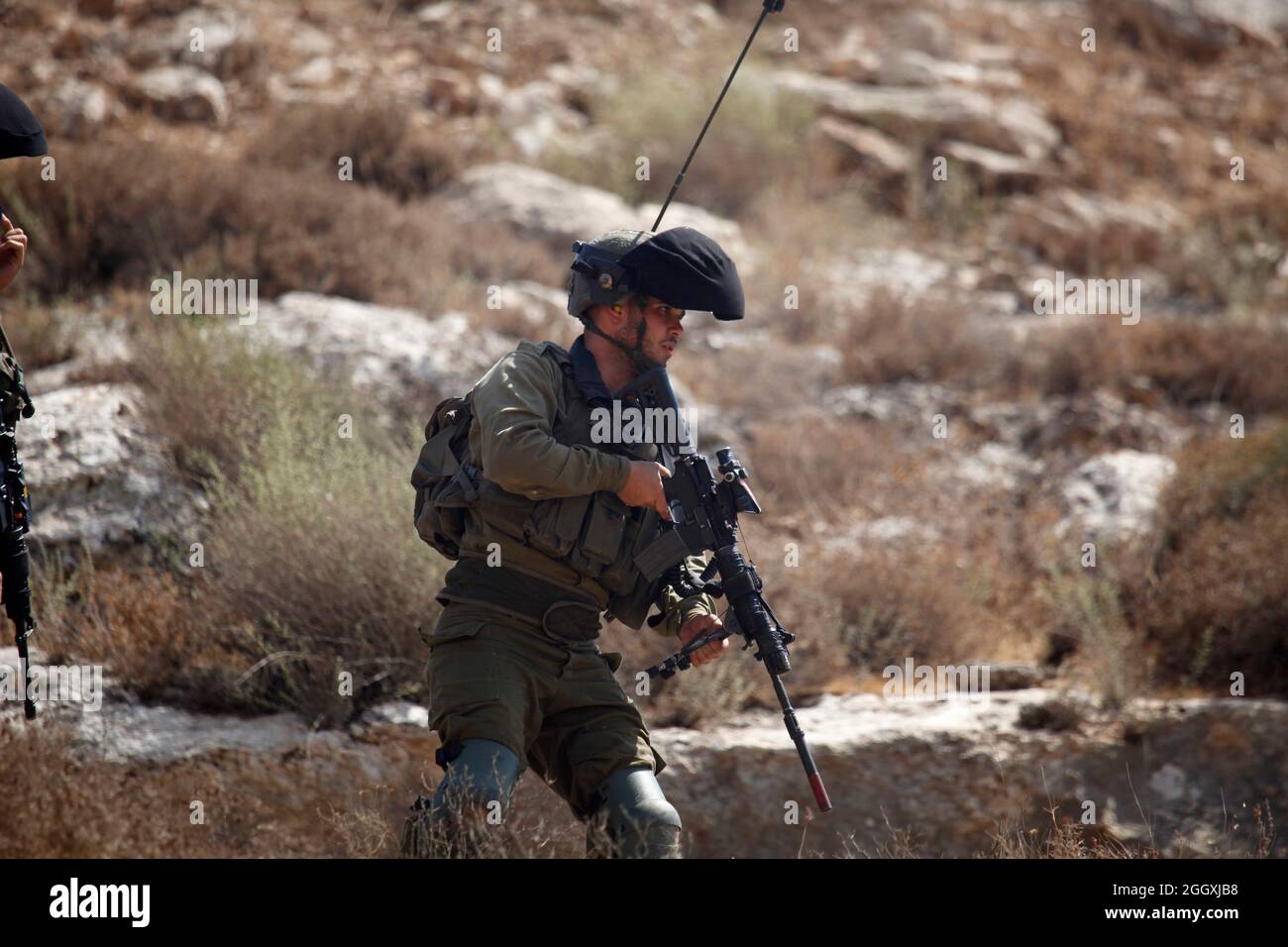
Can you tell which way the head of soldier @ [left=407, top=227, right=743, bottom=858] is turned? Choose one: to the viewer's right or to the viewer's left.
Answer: to the viewer's right

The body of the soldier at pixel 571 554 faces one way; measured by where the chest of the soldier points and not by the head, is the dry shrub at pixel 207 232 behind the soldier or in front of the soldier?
behind

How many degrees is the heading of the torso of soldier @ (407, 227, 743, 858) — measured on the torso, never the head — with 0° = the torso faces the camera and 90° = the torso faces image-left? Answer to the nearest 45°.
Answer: approximately 315°

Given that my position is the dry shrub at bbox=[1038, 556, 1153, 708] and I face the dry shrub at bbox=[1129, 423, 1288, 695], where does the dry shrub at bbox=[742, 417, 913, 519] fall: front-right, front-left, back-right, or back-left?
back-left

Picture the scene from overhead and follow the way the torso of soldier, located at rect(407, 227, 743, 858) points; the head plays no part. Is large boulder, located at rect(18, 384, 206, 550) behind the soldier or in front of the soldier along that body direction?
behind

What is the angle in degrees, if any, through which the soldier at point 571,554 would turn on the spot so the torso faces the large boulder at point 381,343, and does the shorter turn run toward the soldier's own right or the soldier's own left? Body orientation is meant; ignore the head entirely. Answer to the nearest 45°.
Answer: approximately 135° to the soldier's own left

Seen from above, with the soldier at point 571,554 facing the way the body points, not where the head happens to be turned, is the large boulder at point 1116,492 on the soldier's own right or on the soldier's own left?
on the soldier's own left

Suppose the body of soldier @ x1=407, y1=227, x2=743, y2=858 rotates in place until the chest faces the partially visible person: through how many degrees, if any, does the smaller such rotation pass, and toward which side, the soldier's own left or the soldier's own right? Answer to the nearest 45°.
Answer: approximately 135° to the soldier's own right

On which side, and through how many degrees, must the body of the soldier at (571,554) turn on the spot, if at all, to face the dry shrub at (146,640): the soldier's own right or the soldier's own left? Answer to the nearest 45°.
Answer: approximately 180°
